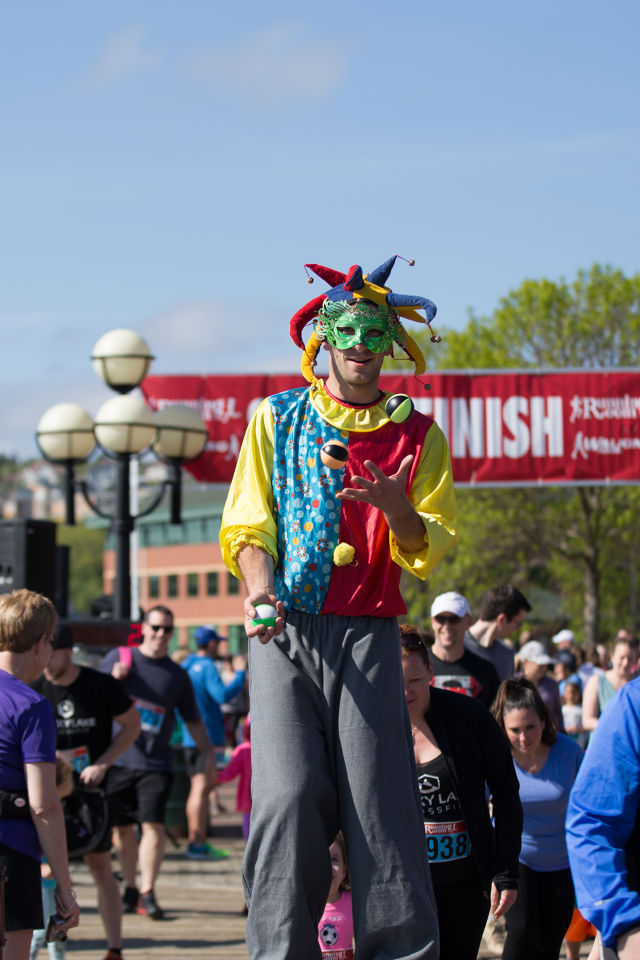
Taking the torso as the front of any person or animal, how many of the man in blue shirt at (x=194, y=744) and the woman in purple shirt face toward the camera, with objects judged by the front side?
0

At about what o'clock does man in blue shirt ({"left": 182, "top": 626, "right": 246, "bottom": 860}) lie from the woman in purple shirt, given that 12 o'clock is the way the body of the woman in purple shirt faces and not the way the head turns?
The man in blue shirt is roughly at 11 o'clock from the woman in purple shirt.

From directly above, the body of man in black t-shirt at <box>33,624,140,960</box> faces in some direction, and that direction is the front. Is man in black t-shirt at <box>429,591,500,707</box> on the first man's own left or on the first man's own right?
on the first man's own left

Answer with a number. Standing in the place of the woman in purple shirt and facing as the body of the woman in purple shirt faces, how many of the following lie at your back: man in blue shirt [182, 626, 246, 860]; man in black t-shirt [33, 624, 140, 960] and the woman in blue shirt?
0

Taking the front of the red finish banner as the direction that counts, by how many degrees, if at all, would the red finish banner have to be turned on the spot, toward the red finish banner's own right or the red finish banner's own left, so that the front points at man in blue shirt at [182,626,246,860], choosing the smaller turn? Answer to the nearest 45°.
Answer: approximately 45° to the red finish banner's own right

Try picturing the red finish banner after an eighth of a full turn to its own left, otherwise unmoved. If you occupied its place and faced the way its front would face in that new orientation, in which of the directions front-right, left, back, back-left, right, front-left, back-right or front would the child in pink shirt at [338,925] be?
front-right

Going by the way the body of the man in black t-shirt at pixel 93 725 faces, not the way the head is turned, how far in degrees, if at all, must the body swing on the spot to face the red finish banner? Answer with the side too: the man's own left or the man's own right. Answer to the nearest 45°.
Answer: approximately 180°

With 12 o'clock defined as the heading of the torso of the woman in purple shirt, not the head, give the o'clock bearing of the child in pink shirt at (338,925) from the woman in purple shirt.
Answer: The child in pink shirt is roughly at 1 o'clock from the woman in purple shirt.

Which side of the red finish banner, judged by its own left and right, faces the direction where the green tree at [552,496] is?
back

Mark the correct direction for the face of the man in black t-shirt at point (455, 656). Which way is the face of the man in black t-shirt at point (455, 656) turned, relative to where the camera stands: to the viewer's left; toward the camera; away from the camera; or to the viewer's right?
toward the camera

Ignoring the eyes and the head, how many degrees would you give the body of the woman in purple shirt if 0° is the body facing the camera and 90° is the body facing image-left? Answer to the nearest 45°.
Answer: approximately 225°

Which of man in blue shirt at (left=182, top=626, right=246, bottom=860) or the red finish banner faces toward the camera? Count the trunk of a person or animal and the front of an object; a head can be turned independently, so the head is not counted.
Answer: the red finish banner

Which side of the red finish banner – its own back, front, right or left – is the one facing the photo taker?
front
